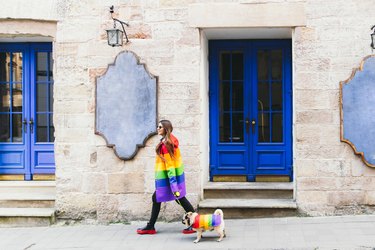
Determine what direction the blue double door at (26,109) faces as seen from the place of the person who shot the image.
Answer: facing the viewer

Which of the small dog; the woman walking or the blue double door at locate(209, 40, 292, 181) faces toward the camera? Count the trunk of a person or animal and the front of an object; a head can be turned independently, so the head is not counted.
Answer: the blue double door

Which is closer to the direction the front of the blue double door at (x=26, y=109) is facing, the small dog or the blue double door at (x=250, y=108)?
the small dog

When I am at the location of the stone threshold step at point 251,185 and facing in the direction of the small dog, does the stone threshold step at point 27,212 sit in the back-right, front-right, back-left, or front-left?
front-right

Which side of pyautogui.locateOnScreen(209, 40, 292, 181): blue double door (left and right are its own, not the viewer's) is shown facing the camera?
front

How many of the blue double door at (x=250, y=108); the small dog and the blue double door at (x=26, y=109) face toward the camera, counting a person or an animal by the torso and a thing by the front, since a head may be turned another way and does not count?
2

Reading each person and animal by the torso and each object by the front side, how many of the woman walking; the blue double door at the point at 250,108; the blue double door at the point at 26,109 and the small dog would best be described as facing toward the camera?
2

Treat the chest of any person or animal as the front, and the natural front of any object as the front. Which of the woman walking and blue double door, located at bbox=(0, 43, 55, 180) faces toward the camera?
the blue double door
